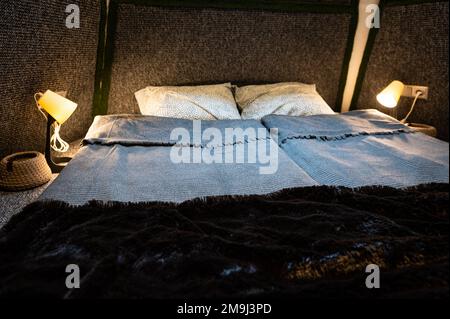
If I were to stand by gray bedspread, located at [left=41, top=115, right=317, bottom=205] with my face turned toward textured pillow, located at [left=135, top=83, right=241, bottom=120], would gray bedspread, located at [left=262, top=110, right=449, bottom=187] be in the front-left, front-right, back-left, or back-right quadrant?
front-right

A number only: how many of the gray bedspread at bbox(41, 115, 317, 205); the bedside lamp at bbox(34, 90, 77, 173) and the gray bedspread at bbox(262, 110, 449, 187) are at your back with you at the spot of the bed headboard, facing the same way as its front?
0

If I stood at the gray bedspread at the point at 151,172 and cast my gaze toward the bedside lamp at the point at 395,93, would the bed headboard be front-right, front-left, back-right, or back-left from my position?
front-left

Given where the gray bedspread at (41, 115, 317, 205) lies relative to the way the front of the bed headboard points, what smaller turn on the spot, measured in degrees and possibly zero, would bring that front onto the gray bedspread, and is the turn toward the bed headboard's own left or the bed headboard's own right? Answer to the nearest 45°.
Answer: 0° — it already faces it

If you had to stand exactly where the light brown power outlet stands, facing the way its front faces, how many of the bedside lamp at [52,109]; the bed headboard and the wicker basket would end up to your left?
0

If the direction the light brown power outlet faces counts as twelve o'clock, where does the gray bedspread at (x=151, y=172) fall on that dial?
The gray bedspread is roughly at 1 o'clock from the light brown power outlet.

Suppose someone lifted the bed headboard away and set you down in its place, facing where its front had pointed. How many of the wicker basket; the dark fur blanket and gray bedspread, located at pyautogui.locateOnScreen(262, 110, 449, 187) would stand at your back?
0

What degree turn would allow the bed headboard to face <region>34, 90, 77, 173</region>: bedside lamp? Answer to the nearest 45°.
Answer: approximately 45° to its right

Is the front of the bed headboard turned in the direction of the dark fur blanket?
yes

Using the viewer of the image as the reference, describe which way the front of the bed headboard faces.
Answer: facing the viewer

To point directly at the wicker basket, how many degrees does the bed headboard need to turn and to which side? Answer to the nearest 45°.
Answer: approximately 45° to its right

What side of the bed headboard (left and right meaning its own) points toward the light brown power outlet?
left

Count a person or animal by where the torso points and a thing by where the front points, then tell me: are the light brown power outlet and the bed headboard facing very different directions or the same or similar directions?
same or similar directions

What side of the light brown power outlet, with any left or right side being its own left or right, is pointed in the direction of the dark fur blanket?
front

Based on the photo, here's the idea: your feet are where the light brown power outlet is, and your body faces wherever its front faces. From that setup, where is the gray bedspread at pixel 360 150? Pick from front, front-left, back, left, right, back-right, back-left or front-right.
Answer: front
